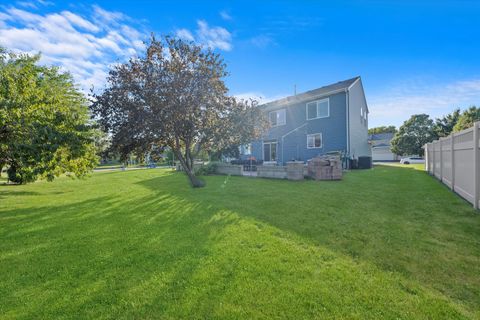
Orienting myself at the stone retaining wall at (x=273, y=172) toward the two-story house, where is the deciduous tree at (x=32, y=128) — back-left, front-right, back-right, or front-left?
back-left

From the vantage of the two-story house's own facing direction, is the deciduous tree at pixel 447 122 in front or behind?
in front

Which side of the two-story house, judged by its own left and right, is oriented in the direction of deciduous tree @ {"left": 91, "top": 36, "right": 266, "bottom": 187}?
back

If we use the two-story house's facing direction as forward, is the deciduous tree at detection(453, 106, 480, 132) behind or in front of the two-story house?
in front

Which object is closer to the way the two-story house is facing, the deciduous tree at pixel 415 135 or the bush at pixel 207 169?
the deciduous tree

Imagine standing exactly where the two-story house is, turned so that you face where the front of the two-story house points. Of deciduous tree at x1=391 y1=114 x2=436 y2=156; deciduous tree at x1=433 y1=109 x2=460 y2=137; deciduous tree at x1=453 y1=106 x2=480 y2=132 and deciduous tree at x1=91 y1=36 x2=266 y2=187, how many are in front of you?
3

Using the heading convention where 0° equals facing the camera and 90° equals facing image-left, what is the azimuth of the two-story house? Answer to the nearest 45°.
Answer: approximately 225°

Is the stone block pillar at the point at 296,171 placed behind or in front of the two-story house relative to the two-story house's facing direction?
behind

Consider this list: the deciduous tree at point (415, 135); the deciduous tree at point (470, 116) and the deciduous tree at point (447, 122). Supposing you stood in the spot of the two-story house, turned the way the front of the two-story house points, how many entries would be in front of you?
3

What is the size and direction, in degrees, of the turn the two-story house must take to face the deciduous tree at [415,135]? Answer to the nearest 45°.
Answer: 0° — it already faces it

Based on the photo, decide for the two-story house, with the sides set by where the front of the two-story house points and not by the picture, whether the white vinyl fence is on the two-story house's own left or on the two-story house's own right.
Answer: on the two-story house's own right

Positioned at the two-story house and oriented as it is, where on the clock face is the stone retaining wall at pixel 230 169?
The stone retaining wall is roughly at 6 o'clock from the two-story house.

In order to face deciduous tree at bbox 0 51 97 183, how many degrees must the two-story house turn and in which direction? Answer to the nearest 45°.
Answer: approximately 180°

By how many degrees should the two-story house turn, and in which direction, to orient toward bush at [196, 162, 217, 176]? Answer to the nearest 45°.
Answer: approximately 180°
